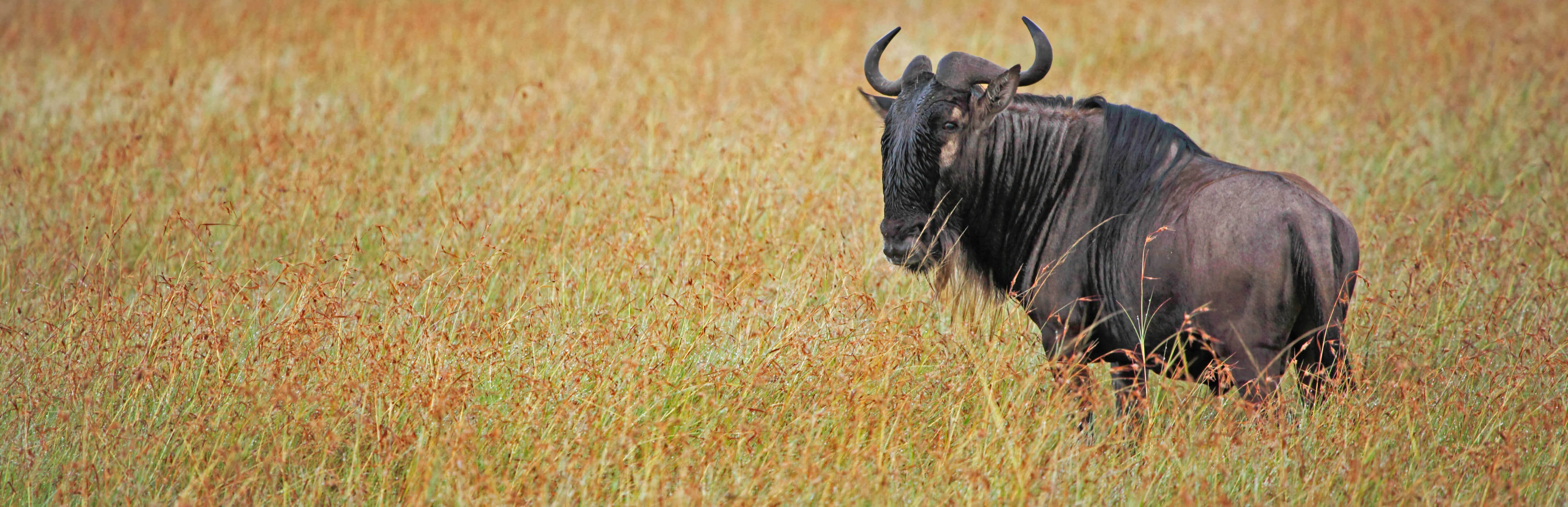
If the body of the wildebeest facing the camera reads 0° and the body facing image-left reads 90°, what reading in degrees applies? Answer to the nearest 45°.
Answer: approximately 135°
